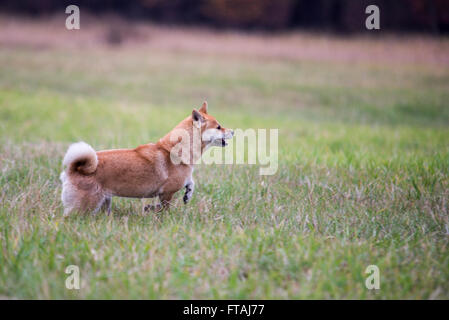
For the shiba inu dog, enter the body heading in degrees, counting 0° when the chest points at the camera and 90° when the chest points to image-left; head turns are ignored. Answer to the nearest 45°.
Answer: approximately 270°
